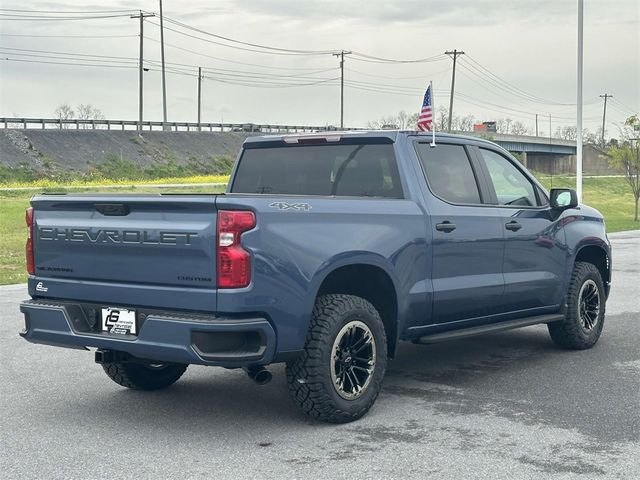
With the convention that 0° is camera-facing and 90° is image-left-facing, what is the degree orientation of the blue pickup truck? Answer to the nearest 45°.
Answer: approximately 225°

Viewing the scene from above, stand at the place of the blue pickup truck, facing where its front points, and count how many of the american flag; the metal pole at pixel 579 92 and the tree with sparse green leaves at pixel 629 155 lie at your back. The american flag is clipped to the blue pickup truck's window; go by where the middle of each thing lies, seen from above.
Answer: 0

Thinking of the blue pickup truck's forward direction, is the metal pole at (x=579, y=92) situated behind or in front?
in front

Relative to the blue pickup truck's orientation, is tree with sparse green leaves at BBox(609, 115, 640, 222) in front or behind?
in front
